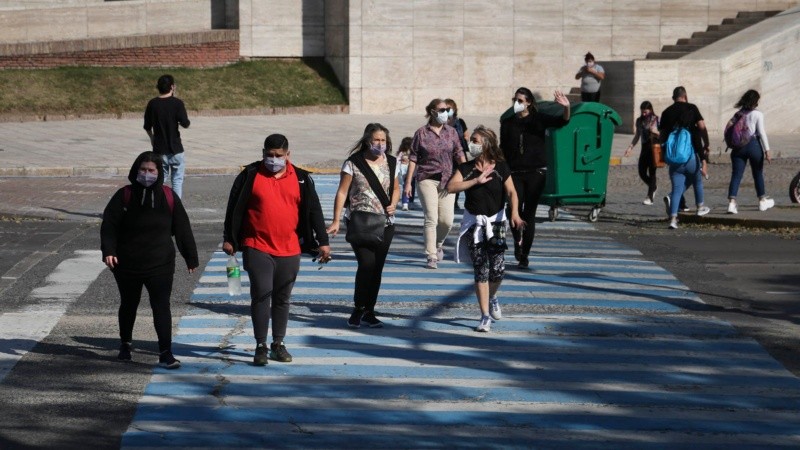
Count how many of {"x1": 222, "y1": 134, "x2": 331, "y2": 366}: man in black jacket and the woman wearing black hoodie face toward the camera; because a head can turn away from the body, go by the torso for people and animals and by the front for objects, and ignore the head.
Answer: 2

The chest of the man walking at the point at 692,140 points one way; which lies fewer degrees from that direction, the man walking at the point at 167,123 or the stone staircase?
the stone staircase

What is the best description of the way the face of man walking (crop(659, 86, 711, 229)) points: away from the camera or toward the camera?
away from the camera

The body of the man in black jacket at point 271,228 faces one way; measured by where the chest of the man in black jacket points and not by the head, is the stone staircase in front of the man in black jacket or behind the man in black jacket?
behind

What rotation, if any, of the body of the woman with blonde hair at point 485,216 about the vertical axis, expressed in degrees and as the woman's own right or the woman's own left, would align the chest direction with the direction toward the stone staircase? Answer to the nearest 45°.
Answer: approximately 180°

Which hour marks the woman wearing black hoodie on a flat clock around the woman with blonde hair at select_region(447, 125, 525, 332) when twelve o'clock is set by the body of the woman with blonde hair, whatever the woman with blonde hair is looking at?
The woman wearing black hoodie is roughly at 2 o'clock from the woman with blonde hair.

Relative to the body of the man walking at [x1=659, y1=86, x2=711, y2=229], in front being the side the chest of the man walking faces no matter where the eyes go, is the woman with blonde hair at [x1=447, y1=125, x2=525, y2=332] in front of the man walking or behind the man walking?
behind

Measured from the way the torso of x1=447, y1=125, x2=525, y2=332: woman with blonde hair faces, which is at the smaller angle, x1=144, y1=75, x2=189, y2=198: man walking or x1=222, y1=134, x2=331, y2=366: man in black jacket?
the man in black jacket

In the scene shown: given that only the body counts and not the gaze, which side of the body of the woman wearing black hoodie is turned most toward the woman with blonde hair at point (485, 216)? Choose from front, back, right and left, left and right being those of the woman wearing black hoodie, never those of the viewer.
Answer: left

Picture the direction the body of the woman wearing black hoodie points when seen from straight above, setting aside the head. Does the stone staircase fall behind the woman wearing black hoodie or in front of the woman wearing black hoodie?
behind

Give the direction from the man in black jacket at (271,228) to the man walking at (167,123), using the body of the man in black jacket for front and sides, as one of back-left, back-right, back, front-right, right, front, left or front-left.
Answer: back
